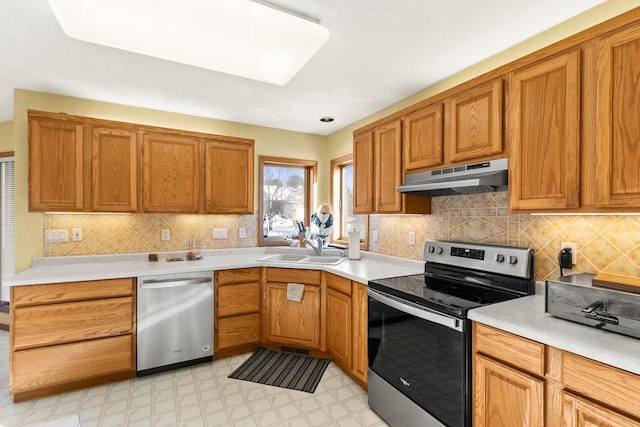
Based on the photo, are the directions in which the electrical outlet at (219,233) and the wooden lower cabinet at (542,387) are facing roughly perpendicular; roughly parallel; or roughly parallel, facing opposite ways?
roughly perpendicular

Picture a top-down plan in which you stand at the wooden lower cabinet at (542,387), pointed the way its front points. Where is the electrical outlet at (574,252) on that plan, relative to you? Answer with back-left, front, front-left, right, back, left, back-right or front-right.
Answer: back-right

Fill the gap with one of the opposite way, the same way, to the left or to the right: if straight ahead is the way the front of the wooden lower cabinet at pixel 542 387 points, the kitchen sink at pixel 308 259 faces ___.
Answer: to the left

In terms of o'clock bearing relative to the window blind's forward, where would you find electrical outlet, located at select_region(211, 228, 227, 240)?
The electrical outlet is roughly at 11 o'clock from the window blind.

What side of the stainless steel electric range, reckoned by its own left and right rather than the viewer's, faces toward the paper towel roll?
right

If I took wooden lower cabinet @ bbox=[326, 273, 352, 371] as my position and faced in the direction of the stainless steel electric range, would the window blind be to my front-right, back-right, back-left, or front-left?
back-right

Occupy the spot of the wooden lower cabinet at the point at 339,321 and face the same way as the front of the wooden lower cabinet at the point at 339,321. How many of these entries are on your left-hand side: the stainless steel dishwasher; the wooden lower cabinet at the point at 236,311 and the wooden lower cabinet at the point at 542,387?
1

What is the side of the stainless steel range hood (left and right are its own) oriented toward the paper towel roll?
right
